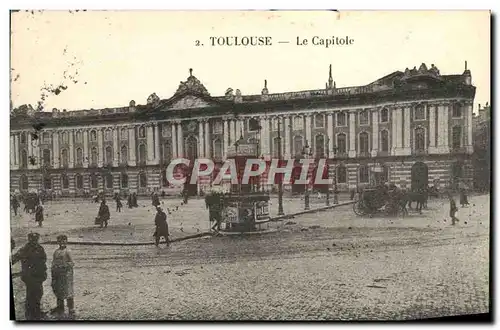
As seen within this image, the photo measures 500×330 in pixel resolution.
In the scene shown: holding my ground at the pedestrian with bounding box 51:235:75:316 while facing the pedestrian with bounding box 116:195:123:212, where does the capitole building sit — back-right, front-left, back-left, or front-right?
front-right

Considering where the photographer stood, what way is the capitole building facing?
facing the viewer and to the left of the viewer

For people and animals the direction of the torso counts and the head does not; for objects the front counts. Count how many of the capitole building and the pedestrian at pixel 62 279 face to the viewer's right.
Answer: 0

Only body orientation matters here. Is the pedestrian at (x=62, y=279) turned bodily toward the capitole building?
no
